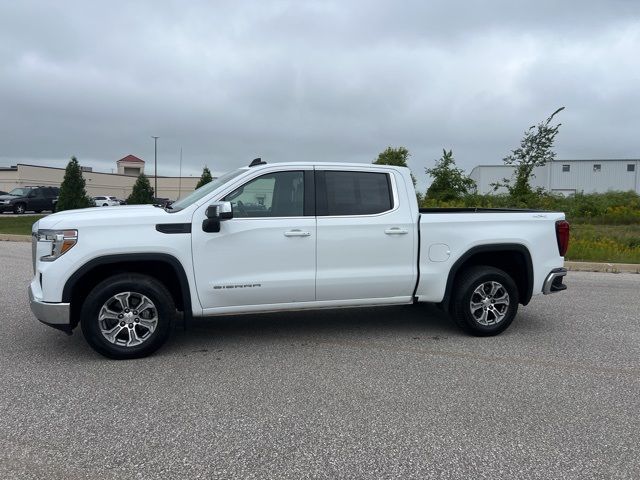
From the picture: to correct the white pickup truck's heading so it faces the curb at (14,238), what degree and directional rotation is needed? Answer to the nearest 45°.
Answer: approximately 45° to its right

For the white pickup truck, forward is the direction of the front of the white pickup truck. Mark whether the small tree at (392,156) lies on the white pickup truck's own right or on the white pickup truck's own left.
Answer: on the white pickup truck's own right

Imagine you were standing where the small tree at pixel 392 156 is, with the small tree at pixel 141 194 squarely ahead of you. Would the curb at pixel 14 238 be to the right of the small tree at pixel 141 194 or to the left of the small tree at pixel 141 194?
left

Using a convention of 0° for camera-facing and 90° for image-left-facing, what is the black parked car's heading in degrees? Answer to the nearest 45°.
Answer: approximately 45°

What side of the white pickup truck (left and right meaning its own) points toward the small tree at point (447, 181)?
right

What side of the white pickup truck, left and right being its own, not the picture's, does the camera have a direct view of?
left
